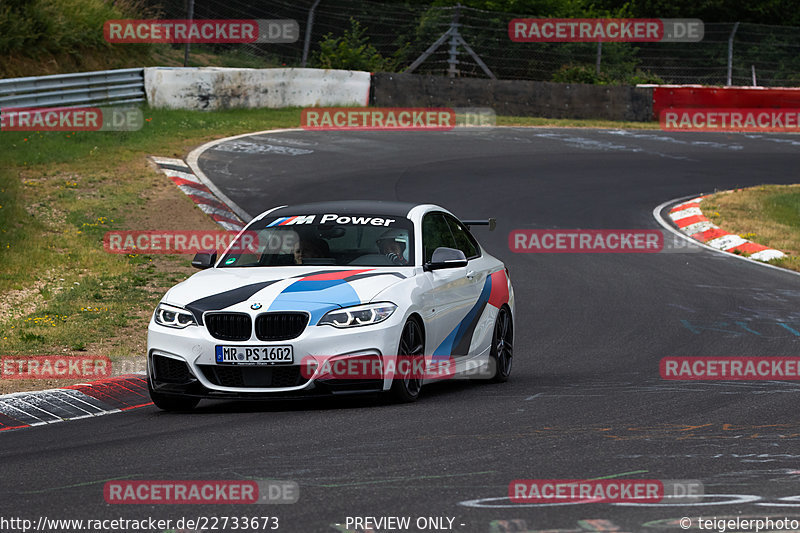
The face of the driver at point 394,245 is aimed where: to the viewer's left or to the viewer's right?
to the viewer's left

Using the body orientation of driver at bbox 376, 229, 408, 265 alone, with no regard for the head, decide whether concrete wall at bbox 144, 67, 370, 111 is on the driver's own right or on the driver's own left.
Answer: on the driver's own right

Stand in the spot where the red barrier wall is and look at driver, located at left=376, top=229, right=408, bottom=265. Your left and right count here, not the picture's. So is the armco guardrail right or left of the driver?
right

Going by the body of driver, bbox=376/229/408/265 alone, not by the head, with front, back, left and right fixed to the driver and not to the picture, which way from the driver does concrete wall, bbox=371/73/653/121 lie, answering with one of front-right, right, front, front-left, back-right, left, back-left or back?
back-right

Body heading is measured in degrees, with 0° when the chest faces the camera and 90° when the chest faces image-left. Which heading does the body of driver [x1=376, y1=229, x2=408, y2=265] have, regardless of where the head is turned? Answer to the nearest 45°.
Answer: approximately 45°

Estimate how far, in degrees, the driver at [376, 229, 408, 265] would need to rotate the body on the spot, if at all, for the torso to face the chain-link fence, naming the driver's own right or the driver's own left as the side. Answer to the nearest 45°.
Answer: approximately 135° to the driver's own right

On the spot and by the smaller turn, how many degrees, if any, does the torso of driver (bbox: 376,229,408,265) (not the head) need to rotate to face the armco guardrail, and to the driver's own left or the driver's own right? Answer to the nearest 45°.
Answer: approximately 135° to the driver's own right

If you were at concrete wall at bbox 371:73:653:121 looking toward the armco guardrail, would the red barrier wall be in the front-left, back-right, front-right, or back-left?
back-left

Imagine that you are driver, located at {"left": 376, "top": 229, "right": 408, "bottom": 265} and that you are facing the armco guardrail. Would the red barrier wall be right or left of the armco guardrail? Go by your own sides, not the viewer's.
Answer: right

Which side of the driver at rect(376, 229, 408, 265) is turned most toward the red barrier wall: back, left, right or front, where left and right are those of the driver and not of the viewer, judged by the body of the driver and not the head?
back
